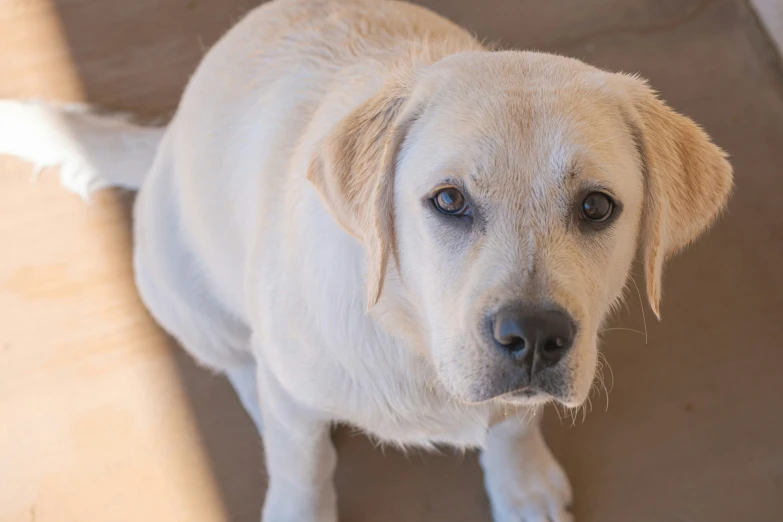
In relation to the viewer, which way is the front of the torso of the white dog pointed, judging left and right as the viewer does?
facing the viewer and to the right of the viewer
